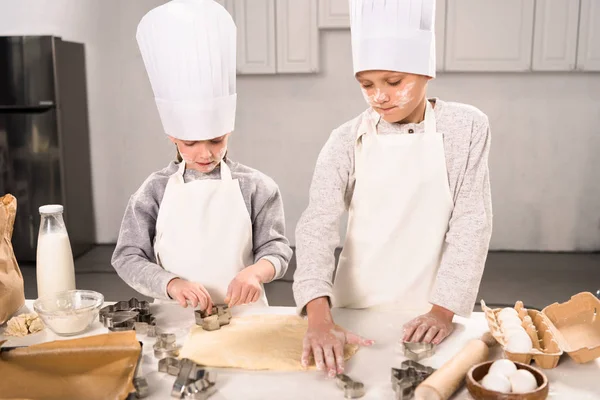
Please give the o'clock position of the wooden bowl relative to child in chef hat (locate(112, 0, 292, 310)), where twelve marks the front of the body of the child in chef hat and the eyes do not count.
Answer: The wooden bowl is roughly at 11 o'clock from the child in chef hat.

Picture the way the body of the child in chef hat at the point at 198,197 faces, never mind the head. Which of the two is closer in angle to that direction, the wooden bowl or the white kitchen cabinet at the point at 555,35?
the wooden bowl

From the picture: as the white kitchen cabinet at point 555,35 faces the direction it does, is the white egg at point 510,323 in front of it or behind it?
in front

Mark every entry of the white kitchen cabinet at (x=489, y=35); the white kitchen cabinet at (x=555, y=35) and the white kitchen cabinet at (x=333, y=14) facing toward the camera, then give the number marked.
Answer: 3

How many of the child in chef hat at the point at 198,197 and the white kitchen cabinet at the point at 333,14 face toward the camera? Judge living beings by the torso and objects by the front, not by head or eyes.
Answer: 2

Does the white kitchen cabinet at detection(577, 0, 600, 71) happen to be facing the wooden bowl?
yes

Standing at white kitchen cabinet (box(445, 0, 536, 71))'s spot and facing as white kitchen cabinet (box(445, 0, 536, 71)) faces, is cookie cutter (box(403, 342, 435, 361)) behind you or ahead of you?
ahead

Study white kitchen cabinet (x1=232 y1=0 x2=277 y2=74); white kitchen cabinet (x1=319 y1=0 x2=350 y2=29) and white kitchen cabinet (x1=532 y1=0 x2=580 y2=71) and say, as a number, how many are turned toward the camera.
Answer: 3

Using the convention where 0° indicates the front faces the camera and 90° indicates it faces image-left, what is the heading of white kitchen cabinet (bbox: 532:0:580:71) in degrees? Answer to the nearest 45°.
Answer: approximately 0°

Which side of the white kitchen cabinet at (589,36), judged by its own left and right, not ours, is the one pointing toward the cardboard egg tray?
front
